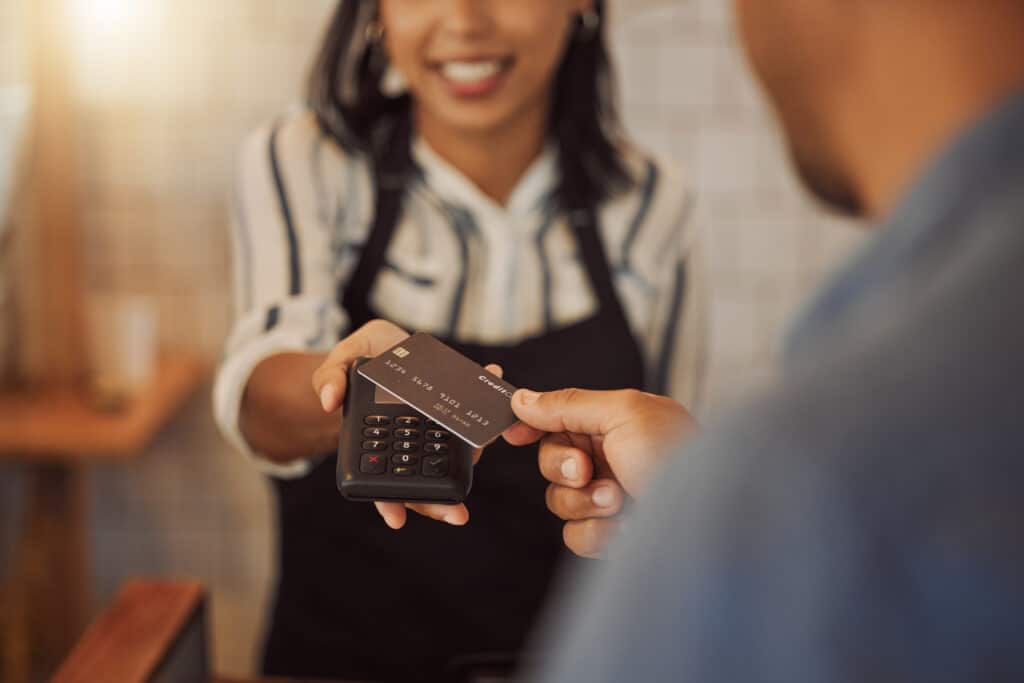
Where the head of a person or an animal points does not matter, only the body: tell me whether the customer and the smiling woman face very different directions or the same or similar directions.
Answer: very different directions

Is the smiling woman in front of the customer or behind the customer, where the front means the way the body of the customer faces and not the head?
in front

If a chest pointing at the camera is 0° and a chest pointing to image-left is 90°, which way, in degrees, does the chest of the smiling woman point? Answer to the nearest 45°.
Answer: approximately 0°

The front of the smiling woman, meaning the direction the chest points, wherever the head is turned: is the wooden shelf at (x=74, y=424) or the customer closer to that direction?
the customer

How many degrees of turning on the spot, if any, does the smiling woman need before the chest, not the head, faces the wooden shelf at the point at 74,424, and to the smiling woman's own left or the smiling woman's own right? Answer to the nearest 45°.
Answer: approximately 135° to the smiling woman's own right

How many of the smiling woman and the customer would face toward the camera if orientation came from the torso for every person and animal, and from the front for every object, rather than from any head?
1

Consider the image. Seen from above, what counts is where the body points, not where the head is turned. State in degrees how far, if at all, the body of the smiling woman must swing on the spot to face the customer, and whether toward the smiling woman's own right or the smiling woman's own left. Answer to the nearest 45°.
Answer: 0° — they already face them

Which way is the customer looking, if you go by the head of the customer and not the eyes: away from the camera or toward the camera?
away from the camera

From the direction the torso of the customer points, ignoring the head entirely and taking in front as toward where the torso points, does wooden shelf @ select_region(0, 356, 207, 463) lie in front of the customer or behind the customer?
in front

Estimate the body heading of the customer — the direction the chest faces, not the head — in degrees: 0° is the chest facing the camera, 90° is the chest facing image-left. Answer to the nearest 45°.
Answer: approximately 135°
